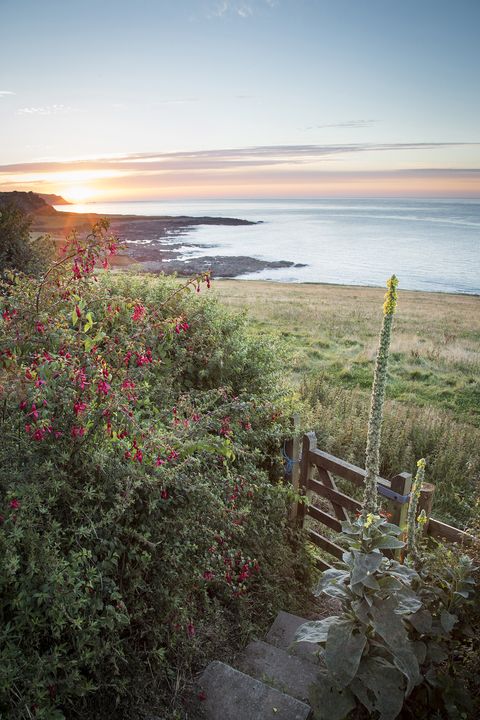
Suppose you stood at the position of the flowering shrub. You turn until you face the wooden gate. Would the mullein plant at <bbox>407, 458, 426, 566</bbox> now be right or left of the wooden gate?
right

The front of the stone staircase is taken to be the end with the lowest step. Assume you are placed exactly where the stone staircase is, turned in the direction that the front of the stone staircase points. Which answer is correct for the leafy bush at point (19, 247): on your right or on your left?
on your left

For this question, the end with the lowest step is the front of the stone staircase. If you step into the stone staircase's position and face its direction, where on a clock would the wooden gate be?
The wooden gate is roughly at 11 o'clock from the stone staircase.

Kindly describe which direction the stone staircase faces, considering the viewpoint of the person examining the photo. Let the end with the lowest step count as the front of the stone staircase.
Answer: facing away from the viewer and to the right of the viewer
